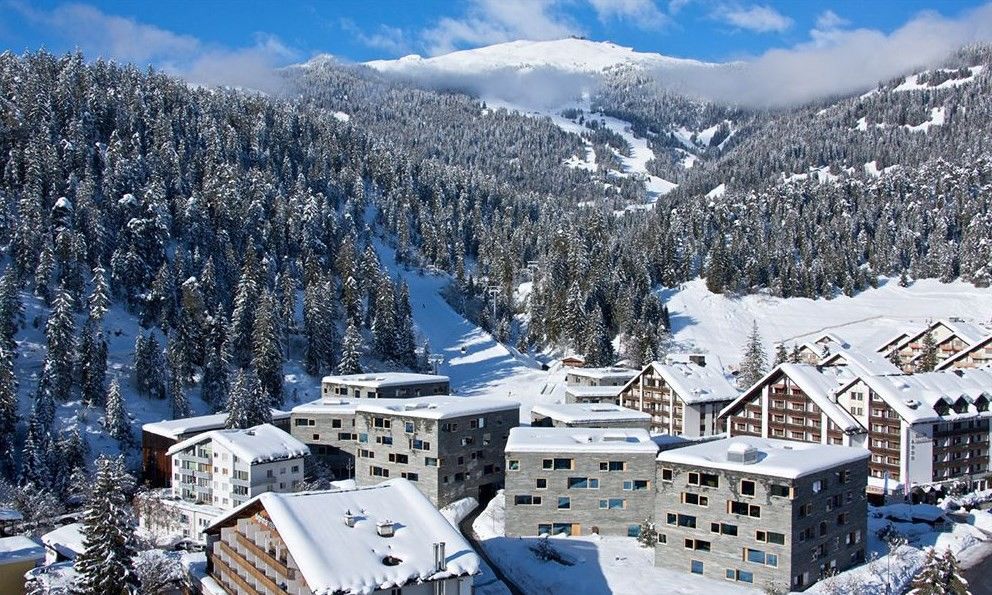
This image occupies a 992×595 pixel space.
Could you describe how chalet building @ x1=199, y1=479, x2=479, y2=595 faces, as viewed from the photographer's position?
facing the viewer and to the left of the viewer

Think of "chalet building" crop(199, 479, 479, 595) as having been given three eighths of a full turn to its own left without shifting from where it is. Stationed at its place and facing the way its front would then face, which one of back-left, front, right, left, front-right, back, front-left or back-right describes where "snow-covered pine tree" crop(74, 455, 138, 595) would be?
back

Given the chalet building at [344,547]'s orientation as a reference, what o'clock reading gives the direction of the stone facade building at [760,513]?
The stone facade building is roughly at 7 o'clock from the chalet building.
